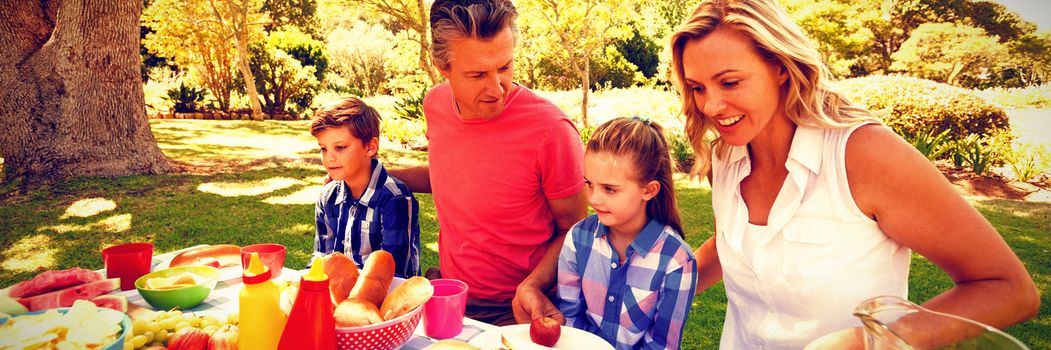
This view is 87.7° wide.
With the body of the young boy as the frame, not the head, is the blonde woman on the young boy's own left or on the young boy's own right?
on the young boy's own left

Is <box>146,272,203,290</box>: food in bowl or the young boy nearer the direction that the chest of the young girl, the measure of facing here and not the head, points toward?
the food in bowl

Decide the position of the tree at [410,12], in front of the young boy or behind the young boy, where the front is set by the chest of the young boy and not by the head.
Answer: behind

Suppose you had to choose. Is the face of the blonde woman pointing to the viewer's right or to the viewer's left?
to the viewer's left

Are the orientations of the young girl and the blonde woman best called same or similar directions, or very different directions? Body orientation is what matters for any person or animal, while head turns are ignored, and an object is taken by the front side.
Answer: same or similar directions

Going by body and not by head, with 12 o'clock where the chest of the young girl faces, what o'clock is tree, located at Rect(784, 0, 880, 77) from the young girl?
The tree is roughly at 5 o'clock from the young girl.

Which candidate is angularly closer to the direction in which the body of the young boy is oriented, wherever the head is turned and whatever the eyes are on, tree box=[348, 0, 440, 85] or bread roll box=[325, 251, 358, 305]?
the bread roll

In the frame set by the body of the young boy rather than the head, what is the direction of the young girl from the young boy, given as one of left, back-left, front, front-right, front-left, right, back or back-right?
left

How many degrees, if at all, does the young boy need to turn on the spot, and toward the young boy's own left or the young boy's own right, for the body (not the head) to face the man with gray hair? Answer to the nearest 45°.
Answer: approximately 90° to the young boy's own left

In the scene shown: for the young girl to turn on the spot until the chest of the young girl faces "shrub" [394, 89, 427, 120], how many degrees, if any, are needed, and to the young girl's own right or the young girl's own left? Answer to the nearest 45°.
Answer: approximately 90° to the young girl's own right

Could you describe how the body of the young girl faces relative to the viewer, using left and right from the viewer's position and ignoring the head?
facing the viewer and to the left of the viewer

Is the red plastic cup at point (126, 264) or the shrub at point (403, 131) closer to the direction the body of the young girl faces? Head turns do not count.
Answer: the red plastic cup

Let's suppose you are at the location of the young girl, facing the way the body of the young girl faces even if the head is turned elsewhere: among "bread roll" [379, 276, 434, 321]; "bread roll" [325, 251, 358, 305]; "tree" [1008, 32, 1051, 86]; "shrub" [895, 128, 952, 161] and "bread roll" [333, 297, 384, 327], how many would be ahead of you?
3

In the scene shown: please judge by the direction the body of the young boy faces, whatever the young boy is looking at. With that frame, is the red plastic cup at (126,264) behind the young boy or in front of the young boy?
in front

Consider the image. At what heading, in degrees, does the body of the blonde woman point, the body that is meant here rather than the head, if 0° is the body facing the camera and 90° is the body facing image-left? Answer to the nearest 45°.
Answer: approximately 45°

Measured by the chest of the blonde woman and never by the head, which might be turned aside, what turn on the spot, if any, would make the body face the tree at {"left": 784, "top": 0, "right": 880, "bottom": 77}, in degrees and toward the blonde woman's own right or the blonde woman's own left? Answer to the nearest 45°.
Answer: approximately 135° to the blonde woman's own right
